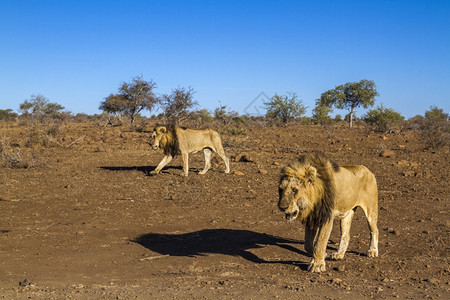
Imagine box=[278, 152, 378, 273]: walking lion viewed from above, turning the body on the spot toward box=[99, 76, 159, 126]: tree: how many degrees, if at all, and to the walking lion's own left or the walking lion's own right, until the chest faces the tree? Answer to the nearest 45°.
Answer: approximately 90° to the walking lion's own right

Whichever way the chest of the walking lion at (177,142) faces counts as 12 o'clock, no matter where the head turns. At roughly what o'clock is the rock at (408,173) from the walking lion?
The rock is roughly at 6 o'clock from the walking lion.

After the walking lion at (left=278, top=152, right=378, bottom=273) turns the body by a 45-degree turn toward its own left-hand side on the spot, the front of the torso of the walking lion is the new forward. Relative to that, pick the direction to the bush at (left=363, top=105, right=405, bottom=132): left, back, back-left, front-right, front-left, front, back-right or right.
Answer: back

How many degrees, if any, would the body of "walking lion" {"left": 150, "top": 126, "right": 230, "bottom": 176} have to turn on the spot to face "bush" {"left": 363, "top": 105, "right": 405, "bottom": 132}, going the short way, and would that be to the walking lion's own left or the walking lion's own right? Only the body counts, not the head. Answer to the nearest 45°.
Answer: approximately 135° to the walking lion's own right

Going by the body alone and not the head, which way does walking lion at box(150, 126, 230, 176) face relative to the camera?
to the viewer's left

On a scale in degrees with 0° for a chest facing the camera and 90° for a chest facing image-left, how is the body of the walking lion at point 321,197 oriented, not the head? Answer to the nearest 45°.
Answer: approximately 45°

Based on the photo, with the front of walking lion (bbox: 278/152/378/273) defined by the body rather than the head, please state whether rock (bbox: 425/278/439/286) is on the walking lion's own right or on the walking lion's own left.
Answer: on the walking lion's own left

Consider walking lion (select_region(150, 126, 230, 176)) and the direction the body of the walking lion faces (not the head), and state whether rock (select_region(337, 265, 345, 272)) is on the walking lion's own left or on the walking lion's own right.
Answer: on the walking lion's own left

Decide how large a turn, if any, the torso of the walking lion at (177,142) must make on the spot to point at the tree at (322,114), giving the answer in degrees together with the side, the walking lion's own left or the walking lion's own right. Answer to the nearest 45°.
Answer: approximately 135° to the walking lion's own right

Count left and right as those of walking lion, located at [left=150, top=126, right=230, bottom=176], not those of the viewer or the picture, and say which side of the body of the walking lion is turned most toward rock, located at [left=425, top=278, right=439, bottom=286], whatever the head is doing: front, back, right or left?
left

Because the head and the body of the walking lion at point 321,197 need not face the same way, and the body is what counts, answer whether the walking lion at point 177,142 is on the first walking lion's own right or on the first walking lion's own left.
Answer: on the first walking lion's own right

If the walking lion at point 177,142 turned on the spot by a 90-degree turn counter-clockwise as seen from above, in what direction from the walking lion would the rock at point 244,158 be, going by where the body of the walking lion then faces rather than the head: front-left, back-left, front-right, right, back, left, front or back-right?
back-left
